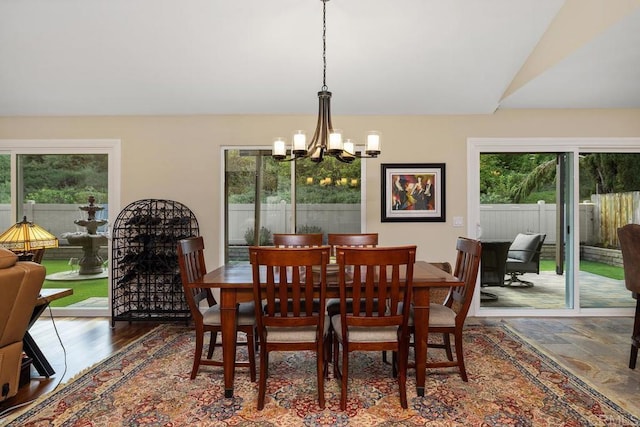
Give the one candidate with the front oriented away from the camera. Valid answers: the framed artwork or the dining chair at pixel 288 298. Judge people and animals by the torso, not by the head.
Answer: the dining chair

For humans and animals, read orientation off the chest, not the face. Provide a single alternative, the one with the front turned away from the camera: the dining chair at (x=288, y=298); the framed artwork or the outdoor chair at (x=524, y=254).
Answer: the dining chair

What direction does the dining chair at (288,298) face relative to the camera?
away from the camera

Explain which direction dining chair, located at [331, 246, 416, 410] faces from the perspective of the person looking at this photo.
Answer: facing away from the viewer

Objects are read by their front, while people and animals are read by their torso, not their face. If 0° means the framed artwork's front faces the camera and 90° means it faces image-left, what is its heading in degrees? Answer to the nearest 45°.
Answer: approximately 0°

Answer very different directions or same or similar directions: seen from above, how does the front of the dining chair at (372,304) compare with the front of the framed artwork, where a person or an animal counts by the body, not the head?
very different directions

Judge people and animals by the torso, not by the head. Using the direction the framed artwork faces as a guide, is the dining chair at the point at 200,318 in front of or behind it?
in front

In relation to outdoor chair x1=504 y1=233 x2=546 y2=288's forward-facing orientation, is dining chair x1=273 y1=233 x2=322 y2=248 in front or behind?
in front

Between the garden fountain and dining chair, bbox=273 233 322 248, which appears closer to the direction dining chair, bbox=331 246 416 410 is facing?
the dining chair

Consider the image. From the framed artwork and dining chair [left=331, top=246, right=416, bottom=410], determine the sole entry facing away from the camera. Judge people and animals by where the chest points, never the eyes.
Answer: the dining chair

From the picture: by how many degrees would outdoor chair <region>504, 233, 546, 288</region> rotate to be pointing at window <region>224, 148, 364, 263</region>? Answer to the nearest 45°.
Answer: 0° — it already faces it

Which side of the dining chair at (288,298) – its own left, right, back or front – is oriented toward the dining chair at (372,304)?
right

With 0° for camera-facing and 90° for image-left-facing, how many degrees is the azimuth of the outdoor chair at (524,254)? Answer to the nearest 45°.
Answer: approximately 45°

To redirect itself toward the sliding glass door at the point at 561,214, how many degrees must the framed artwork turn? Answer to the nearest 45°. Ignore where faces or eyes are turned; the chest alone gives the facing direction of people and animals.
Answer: approximately 90° to its left

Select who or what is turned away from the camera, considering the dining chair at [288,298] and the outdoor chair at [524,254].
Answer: the dining chair
